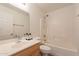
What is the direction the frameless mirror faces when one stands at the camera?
facing the viewer and to the right of the viewer
